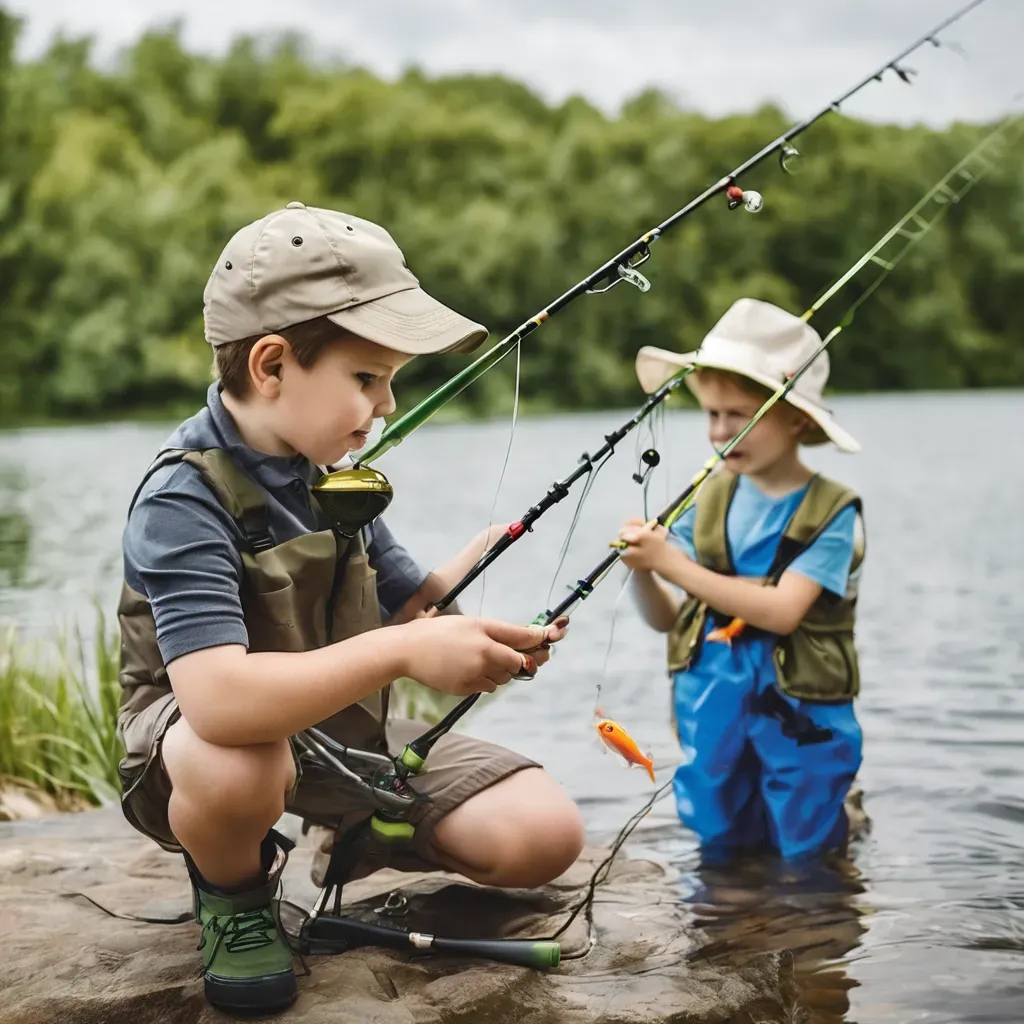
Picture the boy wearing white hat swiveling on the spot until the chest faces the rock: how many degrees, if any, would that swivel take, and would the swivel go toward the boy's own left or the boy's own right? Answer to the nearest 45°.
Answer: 0° — they already face it

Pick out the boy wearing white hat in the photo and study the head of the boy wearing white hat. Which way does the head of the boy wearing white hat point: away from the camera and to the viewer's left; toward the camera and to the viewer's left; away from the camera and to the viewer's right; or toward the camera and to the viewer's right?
toward the camera and to the viewer's left

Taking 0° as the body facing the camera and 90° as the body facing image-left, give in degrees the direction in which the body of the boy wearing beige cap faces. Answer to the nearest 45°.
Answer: approximately 315°

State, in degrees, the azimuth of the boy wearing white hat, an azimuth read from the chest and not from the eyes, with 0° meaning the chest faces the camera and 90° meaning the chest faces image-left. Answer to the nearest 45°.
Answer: approximately 45°

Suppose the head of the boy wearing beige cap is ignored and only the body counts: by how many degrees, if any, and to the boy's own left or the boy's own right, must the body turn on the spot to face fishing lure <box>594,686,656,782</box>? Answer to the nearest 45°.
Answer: approximately 45° to the boy's own left
